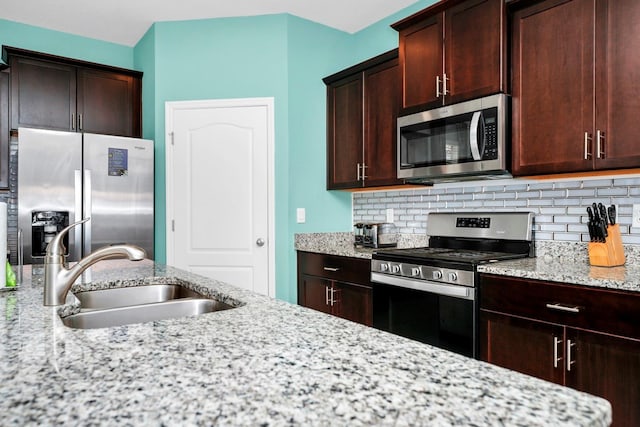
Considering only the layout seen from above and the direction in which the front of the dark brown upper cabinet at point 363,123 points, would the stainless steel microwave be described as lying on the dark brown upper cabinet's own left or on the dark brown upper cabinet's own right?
on the dark brown upper cabinet's own left

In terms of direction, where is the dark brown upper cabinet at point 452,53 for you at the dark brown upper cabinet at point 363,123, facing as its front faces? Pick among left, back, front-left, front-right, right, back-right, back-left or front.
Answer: left

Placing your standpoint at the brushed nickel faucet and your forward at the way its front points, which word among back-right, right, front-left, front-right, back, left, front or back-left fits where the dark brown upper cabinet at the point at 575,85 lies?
front

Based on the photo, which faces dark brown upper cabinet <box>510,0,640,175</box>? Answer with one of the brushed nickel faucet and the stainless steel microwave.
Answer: the brushed nickel faucet

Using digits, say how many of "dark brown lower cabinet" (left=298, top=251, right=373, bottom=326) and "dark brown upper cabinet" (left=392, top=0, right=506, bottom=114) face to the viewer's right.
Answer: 0

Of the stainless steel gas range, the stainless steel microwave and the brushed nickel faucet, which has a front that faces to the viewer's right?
the brushed nickel faucet

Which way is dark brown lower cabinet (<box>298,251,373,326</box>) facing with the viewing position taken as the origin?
facing the viewer and to the left of the viewer

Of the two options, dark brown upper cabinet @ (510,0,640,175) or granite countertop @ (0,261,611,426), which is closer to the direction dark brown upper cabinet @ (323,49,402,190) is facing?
the granite countertop

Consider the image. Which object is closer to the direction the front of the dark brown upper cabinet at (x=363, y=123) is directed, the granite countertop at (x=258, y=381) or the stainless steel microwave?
the granite countertop

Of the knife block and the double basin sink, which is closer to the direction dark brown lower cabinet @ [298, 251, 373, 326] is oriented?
the double basin sink

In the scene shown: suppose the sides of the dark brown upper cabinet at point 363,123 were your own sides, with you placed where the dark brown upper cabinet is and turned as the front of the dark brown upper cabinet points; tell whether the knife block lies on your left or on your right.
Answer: on your left

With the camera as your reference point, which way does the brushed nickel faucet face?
facing to the right of the viewer

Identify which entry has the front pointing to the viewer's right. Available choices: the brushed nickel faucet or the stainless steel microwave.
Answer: the brushed nickel faucet

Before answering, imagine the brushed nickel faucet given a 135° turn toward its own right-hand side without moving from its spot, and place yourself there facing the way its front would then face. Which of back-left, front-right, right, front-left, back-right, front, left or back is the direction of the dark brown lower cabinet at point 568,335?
back-left

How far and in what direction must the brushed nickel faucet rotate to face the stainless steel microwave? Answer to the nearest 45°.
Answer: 0° — it already faces it
